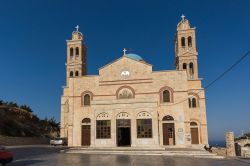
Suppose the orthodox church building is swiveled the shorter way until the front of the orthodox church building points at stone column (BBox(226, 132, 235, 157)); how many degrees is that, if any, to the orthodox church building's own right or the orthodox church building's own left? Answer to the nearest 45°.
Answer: approximately 90° to the orthodox church building's own left

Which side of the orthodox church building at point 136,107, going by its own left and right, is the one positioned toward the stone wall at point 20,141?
right

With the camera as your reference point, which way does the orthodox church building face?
facing the viewer
